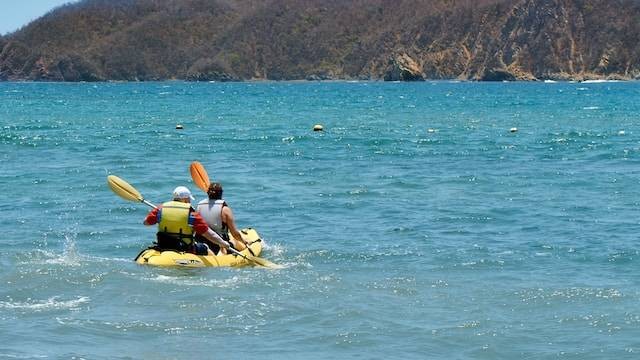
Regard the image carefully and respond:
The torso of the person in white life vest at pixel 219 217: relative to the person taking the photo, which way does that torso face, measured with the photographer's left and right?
facing away from the viewer and to the right of the viewer

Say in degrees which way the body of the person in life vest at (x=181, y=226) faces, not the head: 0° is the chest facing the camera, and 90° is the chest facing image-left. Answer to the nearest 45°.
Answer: approximately 225°

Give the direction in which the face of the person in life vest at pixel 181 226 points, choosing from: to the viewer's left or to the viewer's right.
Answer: to the viewer's right

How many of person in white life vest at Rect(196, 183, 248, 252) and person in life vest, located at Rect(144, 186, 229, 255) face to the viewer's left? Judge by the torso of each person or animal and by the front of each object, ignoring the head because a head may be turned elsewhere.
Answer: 0

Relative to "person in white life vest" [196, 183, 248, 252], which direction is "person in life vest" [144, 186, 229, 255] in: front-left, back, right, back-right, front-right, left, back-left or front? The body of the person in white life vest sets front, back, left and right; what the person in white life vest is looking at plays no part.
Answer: back

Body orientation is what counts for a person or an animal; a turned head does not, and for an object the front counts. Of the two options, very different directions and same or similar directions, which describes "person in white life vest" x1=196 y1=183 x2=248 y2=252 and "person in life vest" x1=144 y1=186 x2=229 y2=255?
same or similar directions

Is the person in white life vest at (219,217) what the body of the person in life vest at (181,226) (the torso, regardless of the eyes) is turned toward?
yes
